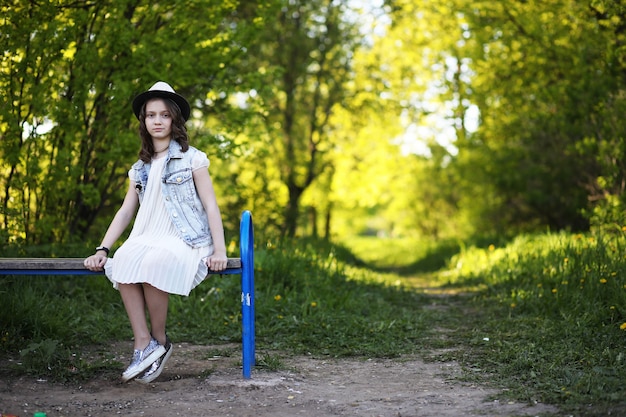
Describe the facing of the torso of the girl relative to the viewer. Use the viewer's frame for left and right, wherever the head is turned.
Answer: facing the viewer and to the left of the viewer

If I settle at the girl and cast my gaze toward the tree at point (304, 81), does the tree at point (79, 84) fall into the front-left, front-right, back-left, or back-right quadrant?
front-left

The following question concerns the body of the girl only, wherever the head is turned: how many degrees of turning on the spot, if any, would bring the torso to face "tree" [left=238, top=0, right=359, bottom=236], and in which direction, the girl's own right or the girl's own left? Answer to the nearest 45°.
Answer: approximately 135° to the girl's own right

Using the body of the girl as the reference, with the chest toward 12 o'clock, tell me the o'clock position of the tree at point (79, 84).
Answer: The tree is roughly at 4 o'clock from the girl.

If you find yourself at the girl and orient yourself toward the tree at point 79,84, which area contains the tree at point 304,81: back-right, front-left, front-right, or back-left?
front-right

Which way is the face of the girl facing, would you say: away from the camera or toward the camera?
toward the camera
